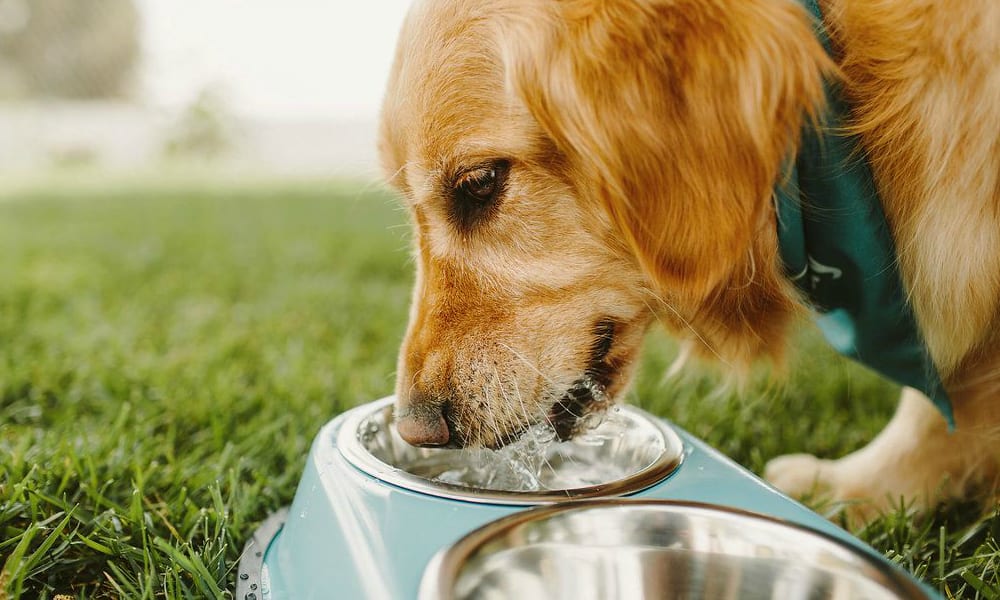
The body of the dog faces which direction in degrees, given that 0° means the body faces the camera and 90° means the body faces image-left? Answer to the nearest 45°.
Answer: approximately 90°
